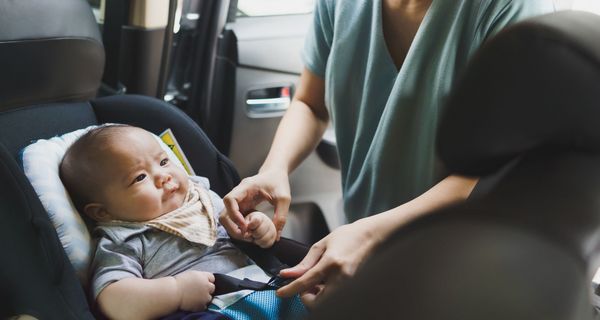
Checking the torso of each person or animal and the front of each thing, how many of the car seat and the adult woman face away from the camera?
0

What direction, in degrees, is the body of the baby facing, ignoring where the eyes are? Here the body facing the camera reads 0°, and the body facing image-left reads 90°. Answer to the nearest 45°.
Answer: approximately 315°

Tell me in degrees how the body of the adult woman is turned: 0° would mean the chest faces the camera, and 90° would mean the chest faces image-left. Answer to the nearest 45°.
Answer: approximately 45°

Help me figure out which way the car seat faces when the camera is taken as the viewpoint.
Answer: facing the viewer and to the right of the viewer

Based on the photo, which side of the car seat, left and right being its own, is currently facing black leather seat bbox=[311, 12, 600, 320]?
front

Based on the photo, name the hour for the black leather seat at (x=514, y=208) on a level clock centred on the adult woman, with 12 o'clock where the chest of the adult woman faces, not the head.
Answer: The black leather seat is roughly at 10 o'clock from the adult woman.

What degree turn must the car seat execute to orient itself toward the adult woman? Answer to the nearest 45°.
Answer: approximately 45° to its left

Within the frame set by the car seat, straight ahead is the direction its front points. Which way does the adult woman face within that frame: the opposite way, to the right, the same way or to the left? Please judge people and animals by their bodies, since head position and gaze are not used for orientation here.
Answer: to the right
